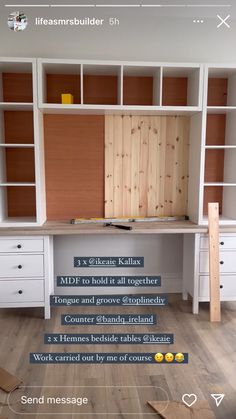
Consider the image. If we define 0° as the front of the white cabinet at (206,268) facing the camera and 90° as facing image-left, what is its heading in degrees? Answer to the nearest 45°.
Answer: approximately 0°

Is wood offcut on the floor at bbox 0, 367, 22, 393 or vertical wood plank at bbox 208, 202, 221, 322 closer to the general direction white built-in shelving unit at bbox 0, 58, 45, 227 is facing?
the wood offcut on the floor

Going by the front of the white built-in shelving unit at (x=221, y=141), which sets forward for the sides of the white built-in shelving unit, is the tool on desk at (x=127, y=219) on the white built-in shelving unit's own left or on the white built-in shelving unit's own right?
on the white built-in shelving unit's own right

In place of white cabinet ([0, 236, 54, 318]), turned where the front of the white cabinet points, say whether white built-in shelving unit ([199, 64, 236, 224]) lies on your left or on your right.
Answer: on your left

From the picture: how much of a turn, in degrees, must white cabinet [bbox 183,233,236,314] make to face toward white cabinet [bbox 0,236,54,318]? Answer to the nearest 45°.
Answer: approximately 90° to its right

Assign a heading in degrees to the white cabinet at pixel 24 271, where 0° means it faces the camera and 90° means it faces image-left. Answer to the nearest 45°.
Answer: approximately 0°

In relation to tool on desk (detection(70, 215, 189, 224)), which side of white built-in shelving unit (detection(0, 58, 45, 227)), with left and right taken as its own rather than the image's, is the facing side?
left
